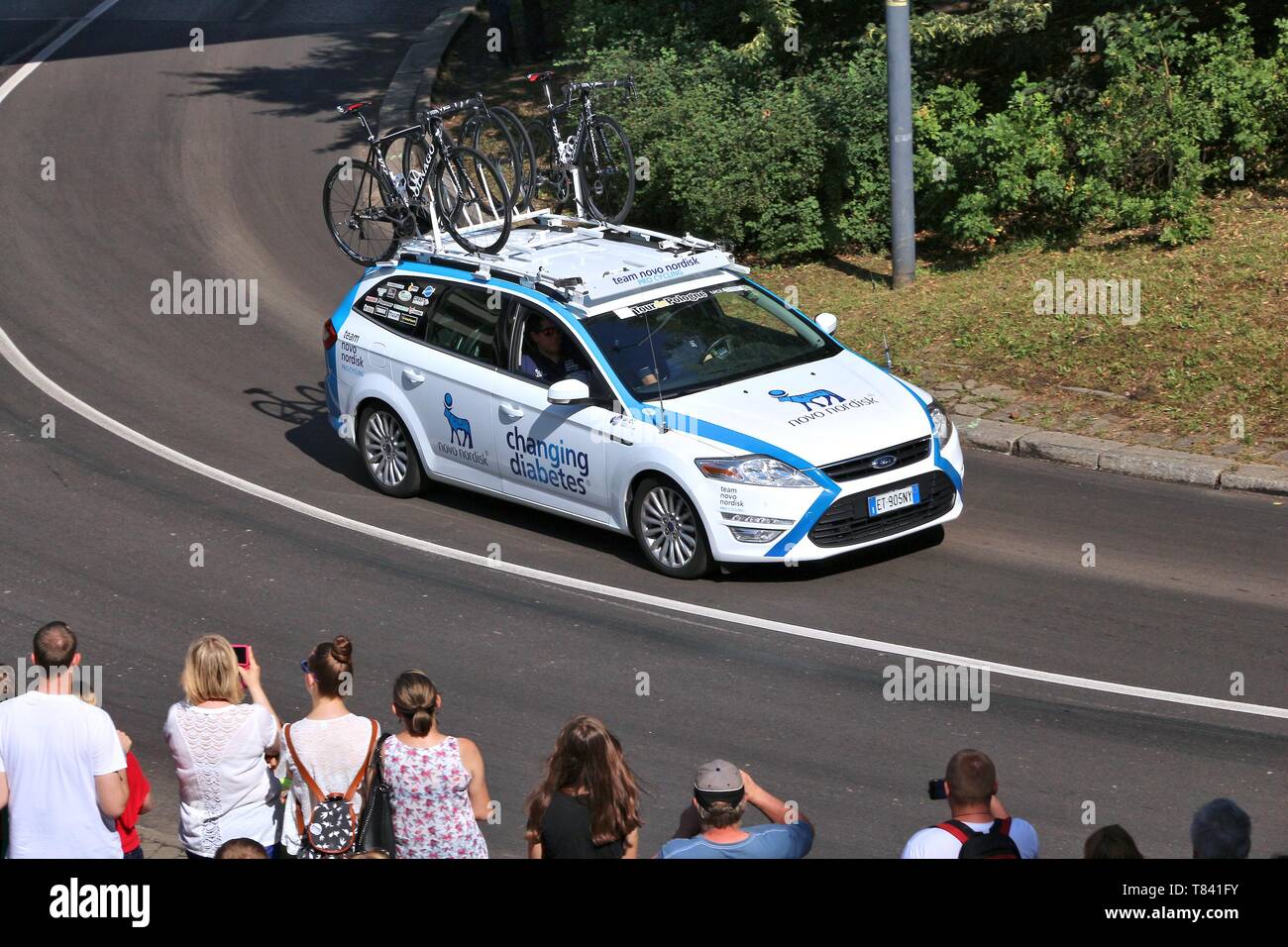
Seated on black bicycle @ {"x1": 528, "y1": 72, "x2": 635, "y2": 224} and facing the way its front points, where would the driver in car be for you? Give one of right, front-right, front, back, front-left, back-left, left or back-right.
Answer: front-right

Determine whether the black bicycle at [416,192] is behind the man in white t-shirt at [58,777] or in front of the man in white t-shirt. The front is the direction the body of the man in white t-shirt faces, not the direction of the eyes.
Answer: in front

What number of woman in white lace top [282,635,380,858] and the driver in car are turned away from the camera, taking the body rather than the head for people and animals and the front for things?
1

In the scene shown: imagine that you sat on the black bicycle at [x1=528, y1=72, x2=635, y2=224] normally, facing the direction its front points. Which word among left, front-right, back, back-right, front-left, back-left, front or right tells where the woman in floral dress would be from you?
front-right

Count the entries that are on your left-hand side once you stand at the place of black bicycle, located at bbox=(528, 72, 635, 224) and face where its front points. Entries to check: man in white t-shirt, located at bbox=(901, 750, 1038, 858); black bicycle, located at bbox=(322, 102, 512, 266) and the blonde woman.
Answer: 0

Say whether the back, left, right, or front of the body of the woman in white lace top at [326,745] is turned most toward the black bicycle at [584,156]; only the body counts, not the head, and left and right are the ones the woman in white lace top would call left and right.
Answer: front

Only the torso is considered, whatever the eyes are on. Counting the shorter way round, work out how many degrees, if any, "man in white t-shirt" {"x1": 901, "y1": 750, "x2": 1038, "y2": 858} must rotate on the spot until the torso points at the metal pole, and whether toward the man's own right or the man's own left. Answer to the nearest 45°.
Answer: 0° — they already face it

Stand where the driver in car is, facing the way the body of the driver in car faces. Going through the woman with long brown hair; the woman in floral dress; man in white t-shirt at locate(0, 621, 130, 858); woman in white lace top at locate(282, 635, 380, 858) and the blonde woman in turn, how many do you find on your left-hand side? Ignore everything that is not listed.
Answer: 0

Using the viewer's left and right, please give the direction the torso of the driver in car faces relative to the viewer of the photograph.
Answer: facing the viewer and to the right of the viewer

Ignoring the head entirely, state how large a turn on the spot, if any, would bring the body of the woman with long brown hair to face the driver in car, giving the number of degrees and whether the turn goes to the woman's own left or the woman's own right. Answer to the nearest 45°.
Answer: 0° — they already face them

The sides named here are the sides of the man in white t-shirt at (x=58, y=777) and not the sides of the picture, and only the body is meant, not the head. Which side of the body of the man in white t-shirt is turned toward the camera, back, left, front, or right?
back

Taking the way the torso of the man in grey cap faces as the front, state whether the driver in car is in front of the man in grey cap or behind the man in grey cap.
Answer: in front

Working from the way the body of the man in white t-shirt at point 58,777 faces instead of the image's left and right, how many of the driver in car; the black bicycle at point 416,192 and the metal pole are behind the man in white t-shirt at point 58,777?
0

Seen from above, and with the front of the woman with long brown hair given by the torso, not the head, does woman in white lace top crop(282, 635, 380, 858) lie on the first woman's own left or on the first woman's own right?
on the first woman's own left

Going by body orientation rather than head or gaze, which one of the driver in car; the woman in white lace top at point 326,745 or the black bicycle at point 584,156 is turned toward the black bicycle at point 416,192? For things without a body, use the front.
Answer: the woman in white lace top

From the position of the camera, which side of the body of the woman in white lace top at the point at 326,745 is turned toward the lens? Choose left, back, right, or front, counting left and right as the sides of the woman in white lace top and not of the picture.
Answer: back

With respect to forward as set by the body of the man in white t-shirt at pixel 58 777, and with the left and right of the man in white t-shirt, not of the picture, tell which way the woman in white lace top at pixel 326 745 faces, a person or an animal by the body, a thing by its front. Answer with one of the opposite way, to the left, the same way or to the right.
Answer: the same way

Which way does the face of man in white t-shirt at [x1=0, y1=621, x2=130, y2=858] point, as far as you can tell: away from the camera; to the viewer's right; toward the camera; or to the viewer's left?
away from the camera
